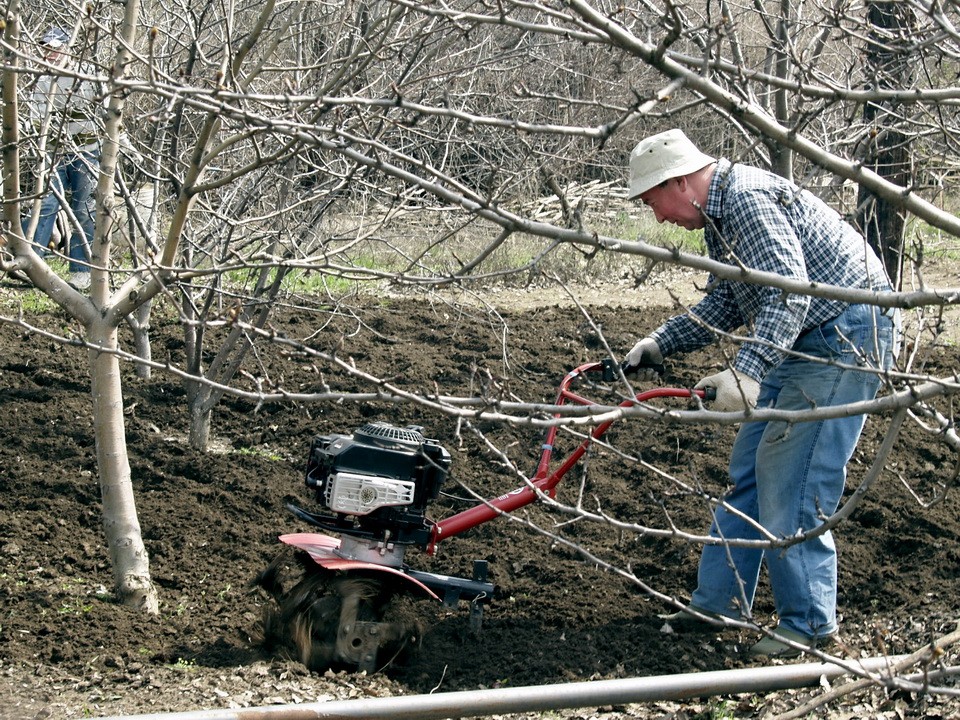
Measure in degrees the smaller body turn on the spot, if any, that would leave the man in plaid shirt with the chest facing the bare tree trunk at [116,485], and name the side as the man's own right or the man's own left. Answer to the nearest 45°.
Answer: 0° — they already face it

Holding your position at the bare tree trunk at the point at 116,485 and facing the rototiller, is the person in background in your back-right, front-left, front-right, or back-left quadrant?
back-left

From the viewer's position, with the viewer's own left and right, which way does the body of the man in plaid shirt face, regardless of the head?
facing to the left of the viewer

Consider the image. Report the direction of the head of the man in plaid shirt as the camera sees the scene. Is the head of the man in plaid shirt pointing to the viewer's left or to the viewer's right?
to the viewer's left

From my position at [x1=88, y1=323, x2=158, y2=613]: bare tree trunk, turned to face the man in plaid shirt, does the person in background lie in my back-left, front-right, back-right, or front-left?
back-left
